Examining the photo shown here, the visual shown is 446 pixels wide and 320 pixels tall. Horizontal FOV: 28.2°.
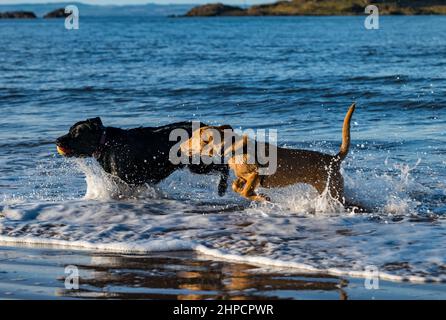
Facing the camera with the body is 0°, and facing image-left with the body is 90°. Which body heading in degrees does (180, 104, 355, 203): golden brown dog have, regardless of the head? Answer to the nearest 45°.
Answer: approximately 90°

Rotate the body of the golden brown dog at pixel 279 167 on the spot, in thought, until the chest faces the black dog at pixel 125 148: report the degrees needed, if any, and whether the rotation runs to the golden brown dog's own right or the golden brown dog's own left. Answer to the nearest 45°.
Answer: approximately 45° to the golden brown dog's own right

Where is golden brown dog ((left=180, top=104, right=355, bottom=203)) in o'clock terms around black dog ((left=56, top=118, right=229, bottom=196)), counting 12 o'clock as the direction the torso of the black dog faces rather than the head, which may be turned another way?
The golden brown dog is roughly at 7 o'clock from the black dog.

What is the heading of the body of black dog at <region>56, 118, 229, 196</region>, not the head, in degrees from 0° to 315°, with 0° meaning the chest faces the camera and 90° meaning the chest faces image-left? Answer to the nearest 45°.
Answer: approximately 90°

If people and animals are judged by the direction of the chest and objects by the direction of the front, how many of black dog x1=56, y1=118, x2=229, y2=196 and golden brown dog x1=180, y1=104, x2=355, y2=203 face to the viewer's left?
2
